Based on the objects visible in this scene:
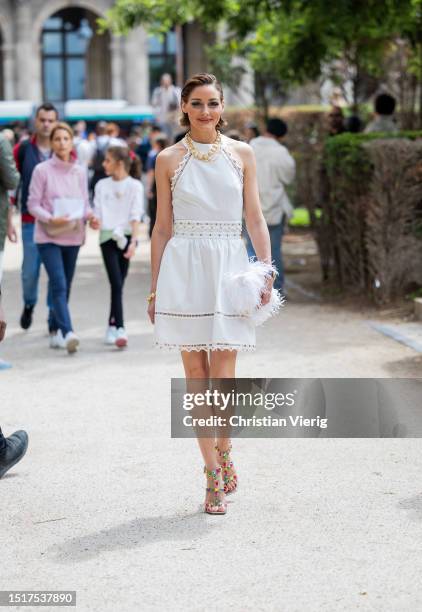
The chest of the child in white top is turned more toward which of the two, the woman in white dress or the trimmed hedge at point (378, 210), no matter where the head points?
the woman in white dress

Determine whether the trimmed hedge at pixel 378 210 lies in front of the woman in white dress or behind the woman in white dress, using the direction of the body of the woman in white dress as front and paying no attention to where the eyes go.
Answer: behind

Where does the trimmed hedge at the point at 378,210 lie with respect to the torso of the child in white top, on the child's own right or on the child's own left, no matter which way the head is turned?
on the child's own left

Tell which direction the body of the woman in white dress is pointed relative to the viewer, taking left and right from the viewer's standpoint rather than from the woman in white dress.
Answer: facing the viewer

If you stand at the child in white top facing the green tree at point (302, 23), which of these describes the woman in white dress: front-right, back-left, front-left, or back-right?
back-right

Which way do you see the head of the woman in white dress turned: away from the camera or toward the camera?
toward the camera

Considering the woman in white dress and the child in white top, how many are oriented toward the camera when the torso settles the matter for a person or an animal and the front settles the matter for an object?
2

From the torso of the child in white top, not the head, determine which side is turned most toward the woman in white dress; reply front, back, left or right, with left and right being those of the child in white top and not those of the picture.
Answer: front

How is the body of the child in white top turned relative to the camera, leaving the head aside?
toward the camera

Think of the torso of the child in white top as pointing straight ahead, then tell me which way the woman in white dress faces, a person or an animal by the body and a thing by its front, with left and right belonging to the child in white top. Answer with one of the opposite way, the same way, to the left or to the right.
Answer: the same way

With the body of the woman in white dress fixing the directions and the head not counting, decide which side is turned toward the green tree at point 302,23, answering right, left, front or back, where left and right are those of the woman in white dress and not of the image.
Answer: back
